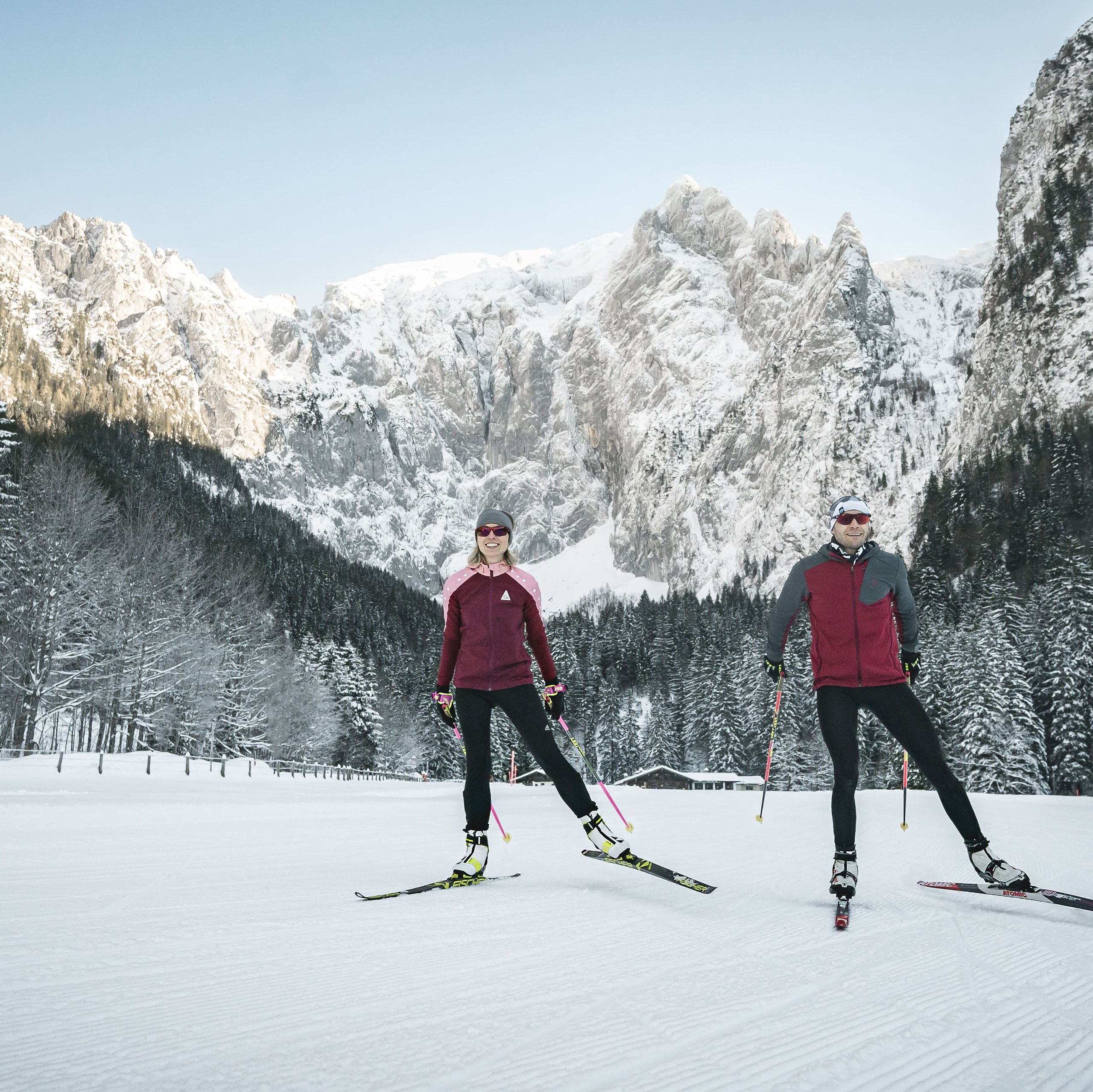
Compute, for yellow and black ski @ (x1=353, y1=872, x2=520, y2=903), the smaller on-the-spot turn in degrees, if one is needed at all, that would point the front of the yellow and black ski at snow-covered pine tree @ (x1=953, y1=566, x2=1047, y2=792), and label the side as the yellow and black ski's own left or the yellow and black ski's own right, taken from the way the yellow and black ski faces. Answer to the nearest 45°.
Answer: approximately 180°

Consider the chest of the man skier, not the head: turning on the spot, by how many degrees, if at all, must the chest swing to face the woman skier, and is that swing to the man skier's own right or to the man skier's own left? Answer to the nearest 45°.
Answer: approximately 90° to the man skier's own right

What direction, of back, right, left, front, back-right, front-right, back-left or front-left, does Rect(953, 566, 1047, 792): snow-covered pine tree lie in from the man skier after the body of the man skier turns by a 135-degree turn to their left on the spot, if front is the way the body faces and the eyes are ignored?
front-left

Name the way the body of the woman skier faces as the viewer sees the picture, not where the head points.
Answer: toward the camera

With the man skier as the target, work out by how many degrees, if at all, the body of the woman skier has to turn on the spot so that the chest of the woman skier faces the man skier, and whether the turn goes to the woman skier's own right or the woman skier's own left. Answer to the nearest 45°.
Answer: approximately 90° to the woman skier's own left

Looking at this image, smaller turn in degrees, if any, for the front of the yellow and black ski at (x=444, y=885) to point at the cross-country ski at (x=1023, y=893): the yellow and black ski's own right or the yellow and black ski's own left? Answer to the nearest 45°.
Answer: approximately 135° to the yellow and black ski's own left

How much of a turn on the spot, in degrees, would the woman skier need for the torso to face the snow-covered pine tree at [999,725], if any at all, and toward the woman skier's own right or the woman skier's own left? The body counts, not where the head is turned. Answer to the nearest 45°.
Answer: approximately 135° to the woman skier's own left

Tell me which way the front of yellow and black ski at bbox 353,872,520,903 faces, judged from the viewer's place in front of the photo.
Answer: facing the viewer and to the left of the viewer

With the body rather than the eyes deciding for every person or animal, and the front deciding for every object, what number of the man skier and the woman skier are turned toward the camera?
2

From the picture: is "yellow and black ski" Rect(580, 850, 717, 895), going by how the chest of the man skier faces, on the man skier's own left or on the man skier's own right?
on the man skier's own right
